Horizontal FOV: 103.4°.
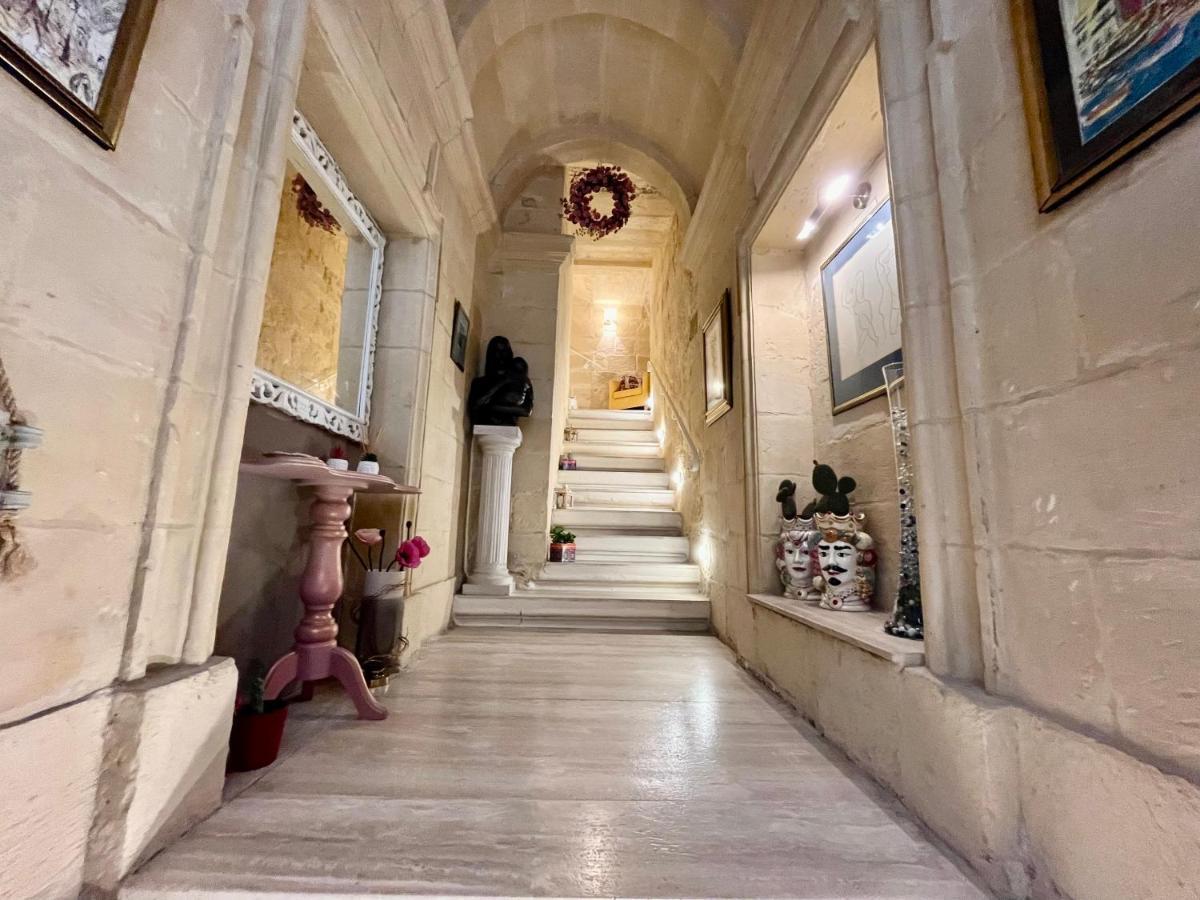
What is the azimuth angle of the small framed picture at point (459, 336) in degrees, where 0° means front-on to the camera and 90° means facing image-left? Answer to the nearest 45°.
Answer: approximately 270°

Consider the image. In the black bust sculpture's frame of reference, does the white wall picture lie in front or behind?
behind

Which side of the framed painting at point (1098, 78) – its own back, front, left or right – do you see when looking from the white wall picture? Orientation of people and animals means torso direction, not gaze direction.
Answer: right

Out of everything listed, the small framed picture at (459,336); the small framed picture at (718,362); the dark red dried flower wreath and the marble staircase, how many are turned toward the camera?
2

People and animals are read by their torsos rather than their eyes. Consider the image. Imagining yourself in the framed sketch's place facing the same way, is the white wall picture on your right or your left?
on your right

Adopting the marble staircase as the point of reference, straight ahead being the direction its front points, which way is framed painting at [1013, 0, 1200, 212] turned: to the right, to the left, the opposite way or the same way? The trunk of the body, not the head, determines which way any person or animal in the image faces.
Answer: to the right

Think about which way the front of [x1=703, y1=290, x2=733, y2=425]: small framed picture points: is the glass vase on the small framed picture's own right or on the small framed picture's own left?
on the small framed picture's own left

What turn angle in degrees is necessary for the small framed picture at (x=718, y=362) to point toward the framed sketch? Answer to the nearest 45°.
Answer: approximately 135° to its left

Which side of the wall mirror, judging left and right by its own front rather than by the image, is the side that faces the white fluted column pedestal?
left

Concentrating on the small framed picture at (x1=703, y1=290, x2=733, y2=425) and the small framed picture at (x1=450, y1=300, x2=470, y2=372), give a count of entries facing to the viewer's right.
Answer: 1

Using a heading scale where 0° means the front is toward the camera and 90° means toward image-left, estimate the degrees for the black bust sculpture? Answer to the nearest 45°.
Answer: approximately 0°
